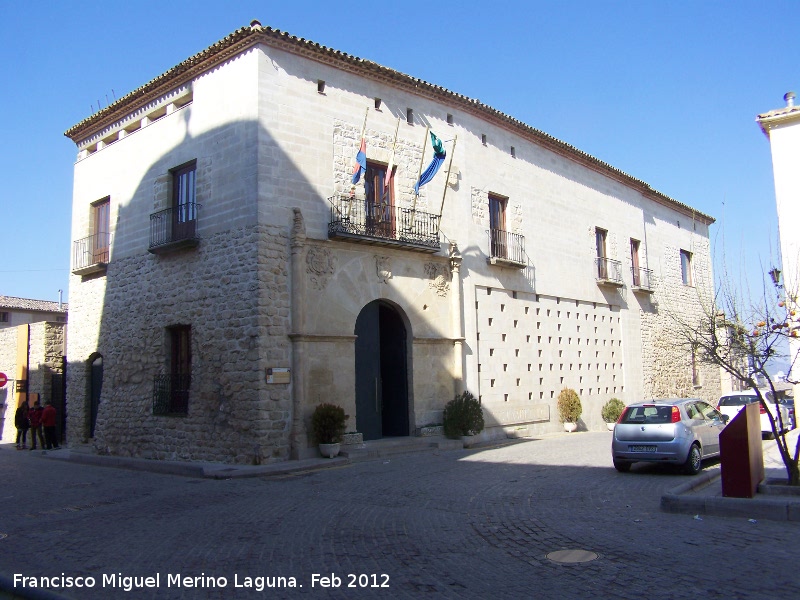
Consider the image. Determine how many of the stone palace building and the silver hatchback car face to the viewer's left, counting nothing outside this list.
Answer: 0

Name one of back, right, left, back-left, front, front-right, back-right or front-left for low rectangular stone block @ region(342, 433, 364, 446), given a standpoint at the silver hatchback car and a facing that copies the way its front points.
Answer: back-left

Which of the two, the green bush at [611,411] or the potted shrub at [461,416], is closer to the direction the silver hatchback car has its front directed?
the green bush

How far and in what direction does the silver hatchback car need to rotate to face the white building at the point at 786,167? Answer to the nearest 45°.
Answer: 0° — it already faces it

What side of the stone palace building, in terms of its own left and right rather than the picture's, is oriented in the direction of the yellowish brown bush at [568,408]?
front

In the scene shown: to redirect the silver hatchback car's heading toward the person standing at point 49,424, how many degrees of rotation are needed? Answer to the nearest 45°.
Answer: approximately 135° to its left

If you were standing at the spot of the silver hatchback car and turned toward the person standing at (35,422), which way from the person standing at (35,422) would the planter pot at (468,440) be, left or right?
right

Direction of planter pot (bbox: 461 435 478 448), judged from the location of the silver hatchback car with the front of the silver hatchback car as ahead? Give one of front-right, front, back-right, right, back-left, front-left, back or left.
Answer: left

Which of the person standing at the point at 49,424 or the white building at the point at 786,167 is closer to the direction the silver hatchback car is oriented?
the white building

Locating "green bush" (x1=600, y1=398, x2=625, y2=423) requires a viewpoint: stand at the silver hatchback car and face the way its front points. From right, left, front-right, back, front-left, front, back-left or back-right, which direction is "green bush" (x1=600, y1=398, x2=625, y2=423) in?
front-left

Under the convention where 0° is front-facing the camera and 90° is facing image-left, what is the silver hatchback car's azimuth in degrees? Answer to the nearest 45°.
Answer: approximately 225°

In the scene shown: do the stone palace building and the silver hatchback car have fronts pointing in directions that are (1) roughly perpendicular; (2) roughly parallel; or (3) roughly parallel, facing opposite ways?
roughly perpendicular

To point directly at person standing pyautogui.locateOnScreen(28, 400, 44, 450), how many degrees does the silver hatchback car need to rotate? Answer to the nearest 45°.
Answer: approximately 135° to its left
